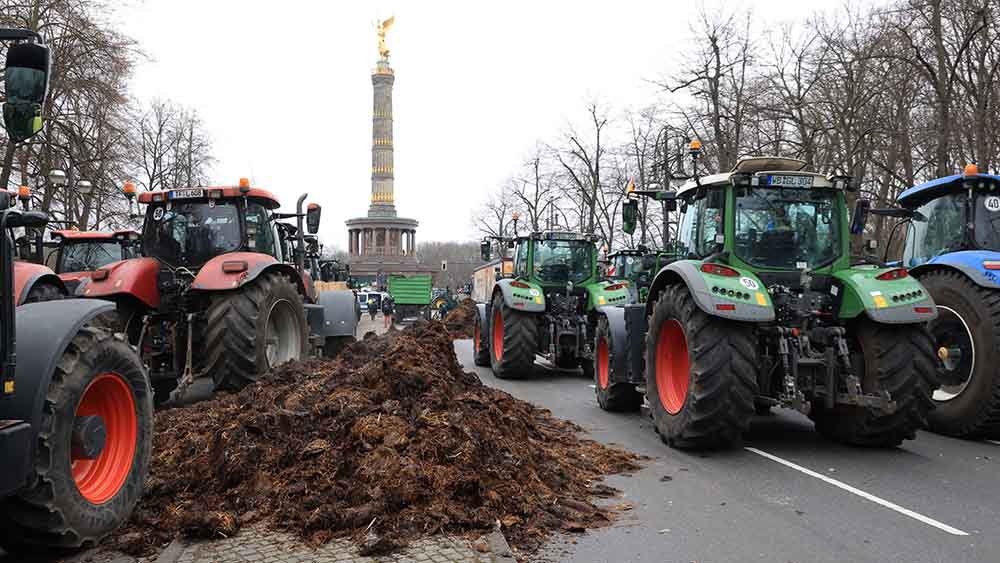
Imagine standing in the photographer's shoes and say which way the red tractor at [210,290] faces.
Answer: facing away from the viewer and to the right of the viewer

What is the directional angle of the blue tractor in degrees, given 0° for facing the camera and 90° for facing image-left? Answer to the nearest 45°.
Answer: approximately 135°

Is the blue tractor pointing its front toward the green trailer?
yes

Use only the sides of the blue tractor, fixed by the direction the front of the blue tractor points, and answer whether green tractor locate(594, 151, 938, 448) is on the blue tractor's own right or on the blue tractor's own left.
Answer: on the blue tractor's own left

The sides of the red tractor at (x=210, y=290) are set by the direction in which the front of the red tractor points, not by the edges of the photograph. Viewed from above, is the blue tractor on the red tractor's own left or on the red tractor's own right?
on the red tractor's own right

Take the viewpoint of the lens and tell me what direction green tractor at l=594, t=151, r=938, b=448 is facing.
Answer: facing away from the viewer and to the left of the viewer

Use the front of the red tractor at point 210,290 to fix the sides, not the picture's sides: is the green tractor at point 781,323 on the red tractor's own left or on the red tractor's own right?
on the red tractor's own right

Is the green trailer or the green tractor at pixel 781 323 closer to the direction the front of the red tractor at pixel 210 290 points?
the green trailer
